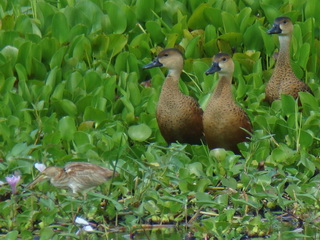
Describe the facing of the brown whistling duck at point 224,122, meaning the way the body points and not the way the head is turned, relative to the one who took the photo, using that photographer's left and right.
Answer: facing the viewer and to the left of the viewer

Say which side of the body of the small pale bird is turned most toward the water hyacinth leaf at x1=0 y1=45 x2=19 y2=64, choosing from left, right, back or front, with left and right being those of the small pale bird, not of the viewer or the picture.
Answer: right

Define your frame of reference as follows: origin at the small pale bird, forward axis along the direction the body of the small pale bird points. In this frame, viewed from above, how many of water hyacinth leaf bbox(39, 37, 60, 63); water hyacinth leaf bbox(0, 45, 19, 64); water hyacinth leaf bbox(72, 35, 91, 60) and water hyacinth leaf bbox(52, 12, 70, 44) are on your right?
4

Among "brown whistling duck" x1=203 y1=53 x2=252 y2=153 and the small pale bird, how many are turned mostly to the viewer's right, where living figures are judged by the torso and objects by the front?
0

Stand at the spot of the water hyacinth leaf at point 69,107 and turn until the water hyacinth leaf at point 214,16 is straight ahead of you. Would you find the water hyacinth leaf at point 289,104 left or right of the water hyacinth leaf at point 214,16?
right

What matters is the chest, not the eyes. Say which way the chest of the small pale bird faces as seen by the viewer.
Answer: to the viewer's left

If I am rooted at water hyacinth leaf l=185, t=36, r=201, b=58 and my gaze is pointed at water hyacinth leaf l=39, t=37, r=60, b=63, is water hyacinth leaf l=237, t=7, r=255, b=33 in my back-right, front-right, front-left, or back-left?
back-right

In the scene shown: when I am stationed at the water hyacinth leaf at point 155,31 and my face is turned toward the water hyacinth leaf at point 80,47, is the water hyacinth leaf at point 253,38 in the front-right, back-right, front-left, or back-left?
back-left

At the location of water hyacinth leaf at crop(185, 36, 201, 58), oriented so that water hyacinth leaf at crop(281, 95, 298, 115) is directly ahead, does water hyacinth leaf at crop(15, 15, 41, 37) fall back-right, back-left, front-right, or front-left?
back-right

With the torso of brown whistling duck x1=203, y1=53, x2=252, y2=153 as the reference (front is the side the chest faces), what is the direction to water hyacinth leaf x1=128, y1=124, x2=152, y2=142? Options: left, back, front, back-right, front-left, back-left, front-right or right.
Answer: front-right

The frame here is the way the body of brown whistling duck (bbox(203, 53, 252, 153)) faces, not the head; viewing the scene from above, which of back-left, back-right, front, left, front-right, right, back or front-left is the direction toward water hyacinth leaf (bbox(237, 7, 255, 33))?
back-right

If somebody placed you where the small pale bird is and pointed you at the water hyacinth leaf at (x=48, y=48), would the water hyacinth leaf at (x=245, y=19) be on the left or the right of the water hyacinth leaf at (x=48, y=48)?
right
